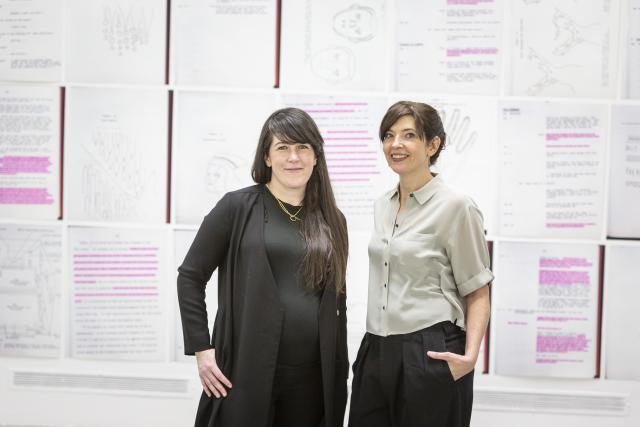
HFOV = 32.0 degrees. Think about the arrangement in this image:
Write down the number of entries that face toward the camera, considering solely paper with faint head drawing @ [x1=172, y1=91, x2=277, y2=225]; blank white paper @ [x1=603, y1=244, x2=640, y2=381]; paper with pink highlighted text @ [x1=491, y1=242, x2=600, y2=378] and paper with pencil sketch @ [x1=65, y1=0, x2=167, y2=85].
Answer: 4

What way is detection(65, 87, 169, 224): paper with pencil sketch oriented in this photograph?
toward the camera

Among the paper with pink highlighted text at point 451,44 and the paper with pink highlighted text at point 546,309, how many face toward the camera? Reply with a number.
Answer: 2

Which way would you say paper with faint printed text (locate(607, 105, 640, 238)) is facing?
toward the camera

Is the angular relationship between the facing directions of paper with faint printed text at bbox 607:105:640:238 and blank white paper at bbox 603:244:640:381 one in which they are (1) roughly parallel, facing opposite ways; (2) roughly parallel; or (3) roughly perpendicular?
roughly parallel

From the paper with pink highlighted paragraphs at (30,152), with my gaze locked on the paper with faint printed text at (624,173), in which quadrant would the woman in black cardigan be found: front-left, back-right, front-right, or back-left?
front-right

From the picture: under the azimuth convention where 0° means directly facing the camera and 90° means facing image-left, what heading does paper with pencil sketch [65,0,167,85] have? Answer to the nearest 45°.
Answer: approximately 0°

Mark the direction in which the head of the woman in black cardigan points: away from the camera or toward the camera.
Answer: toward the camera

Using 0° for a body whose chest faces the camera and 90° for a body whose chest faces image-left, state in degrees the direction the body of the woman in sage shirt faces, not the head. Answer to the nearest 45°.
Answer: approximately 45°

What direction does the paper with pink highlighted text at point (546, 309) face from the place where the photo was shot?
facing the viewer

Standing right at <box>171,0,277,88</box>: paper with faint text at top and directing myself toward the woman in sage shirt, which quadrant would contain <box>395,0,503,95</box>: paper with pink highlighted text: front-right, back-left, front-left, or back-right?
front-left

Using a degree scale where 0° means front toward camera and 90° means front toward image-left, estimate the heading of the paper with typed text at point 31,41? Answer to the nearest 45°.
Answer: approximately 0°
